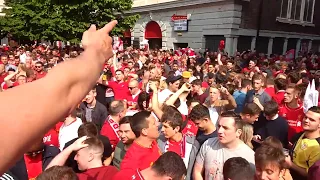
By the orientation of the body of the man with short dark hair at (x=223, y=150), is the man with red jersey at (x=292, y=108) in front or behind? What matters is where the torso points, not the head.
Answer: behind

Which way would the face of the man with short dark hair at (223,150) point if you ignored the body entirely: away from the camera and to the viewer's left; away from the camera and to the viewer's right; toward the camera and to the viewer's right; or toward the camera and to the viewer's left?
toward the camera and to the viewer's left

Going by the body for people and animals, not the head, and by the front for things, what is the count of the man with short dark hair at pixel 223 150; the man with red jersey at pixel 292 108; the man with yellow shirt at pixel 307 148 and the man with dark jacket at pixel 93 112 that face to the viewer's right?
0

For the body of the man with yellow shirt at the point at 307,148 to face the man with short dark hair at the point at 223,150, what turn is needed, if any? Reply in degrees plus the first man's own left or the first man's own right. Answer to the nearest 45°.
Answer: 0° — they already face them

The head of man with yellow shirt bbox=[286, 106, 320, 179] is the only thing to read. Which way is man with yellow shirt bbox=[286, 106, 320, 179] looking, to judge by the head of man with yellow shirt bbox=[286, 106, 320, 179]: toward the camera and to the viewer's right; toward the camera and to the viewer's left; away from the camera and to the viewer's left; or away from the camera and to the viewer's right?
toward the camera and to the viewer's left

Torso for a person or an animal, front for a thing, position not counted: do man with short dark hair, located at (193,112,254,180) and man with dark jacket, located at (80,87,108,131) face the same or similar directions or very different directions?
same or similar directions

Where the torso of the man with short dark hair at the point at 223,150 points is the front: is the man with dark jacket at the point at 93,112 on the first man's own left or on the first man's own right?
on the first man's own right

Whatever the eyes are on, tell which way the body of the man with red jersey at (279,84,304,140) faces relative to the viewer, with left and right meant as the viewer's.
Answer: facing the viewer and to the left of the viewer
